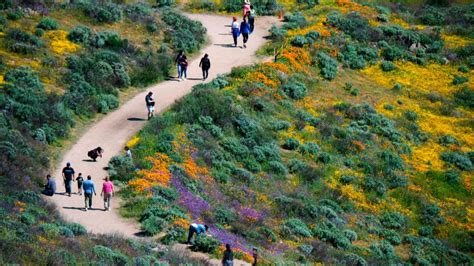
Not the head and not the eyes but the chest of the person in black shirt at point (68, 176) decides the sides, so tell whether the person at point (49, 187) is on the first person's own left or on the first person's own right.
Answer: on the first person's own right

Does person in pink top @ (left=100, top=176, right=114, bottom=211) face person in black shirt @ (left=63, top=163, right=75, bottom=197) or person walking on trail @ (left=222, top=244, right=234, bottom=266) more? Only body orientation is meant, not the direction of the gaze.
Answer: the person in black shirt

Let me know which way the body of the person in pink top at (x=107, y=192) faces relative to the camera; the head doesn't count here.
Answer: away from the camera

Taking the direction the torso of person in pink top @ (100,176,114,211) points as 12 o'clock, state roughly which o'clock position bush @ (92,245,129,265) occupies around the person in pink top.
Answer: The bush is roughly at 6 o'clock from the person in pink top.

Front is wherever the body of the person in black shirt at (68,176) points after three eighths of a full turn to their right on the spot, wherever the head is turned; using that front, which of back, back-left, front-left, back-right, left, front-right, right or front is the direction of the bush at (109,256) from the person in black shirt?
back-left

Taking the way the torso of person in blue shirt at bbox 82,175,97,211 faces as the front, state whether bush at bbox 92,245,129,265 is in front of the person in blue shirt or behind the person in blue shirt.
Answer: behind

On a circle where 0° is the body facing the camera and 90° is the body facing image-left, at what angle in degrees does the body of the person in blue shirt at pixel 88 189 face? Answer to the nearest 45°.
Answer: approximately 180°
